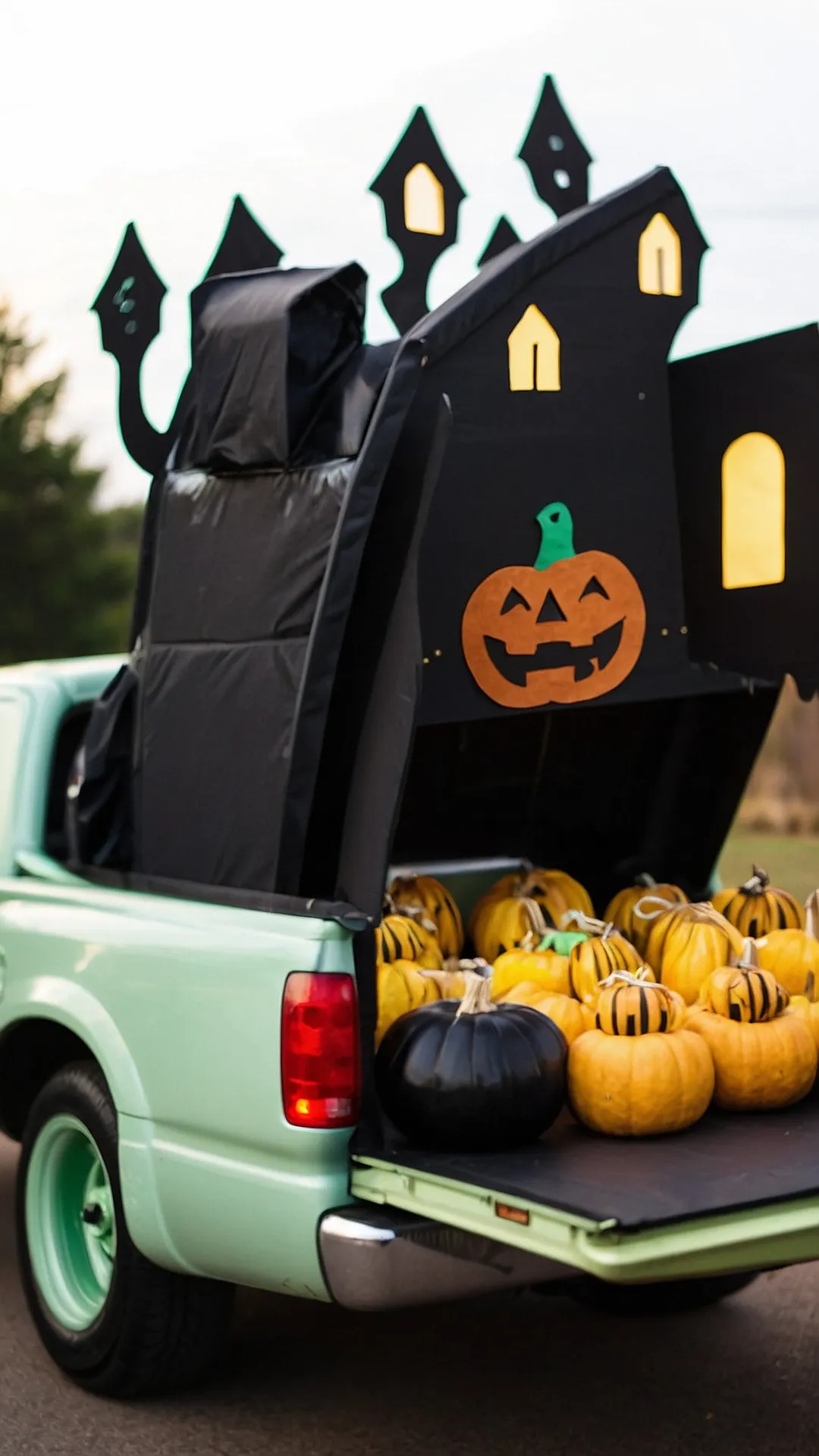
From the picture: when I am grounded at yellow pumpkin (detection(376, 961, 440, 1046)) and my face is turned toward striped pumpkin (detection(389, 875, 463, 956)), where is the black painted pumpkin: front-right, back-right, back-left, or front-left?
back-right

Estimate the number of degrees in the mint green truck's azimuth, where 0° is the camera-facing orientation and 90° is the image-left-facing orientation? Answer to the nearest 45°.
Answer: approximately 135°

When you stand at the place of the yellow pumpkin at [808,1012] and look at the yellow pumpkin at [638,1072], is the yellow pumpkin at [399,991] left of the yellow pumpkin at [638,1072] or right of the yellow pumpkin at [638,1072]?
right

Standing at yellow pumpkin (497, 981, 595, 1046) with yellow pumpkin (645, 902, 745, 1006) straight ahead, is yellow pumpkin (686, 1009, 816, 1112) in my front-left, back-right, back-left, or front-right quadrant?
front-right

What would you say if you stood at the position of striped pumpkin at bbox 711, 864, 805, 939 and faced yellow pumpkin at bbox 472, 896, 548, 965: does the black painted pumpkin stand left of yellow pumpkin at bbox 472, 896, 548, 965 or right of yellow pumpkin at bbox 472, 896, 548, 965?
left
